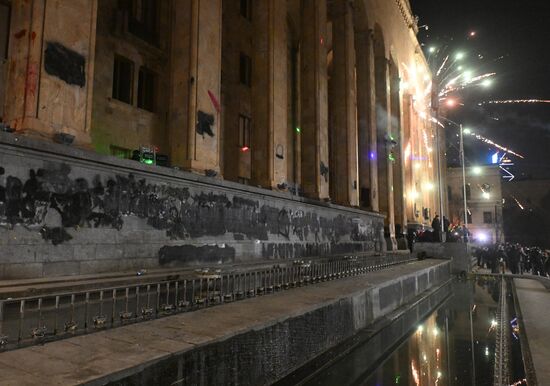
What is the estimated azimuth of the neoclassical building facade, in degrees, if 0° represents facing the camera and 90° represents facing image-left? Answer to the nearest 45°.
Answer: approximately 315°

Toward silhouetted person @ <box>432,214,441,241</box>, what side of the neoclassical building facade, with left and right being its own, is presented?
left
